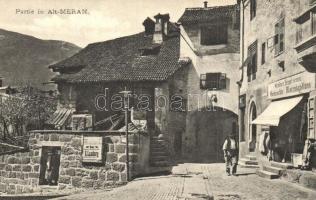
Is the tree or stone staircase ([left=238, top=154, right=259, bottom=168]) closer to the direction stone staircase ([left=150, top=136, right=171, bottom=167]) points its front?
the stone staircase

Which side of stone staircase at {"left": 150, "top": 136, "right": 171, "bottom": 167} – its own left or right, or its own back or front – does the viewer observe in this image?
front

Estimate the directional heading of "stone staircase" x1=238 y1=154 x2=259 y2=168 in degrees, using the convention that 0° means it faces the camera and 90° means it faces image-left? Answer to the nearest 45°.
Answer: approximately 45°

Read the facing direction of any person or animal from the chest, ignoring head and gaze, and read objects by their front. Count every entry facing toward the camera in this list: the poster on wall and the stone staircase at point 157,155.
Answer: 2

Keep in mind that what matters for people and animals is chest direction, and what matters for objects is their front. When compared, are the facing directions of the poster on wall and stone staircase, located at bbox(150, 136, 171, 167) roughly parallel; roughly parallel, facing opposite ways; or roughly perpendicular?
roughly parallel

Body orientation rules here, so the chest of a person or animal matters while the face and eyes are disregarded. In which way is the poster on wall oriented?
toward the camera

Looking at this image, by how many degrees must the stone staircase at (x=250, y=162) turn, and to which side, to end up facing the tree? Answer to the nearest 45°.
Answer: approximately 90° to its right

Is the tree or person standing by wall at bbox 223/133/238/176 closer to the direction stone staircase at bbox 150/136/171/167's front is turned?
the person standing by wall

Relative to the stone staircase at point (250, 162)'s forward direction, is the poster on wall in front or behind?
in front

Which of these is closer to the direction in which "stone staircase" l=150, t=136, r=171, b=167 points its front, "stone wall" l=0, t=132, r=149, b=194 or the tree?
the stone wall

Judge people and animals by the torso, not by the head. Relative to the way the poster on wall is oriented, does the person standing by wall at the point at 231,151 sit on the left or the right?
on its left

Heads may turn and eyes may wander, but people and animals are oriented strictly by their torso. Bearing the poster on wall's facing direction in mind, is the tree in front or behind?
behind
